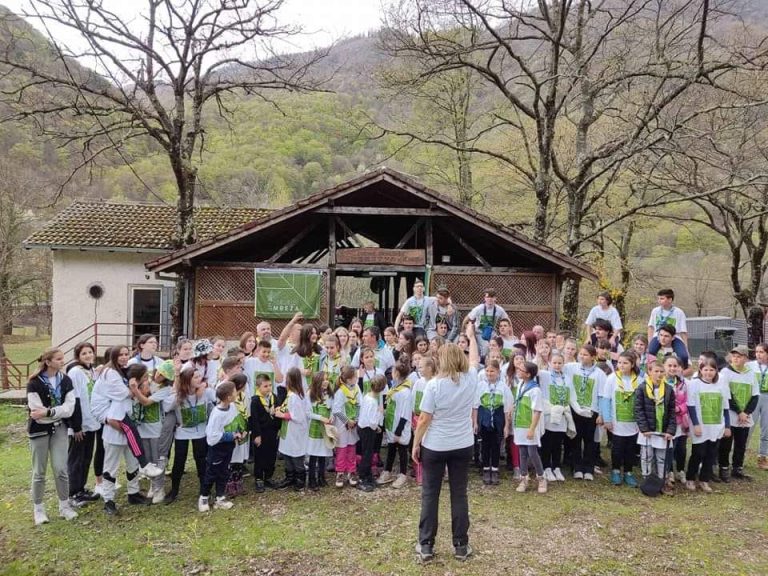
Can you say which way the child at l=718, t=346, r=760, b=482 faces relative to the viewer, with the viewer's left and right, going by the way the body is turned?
facing the viewer

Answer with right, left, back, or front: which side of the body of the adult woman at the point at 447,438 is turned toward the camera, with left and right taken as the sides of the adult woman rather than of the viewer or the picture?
back

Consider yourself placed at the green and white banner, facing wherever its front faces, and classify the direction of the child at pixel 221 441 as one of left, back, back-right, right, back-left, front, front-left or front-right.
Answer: front

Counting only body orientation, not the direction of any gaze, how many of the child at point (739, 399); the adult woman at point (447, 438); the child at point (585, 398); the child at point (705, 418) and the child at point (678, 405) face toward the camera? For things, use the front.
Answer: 4

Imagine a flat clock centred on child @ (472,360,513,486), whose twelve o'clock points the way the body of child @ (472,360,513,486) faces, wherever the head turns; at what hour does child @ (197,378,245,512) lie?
child @ (197,378,245,512) is roughly at 2 o'clock from child @ (472,360,513,486).

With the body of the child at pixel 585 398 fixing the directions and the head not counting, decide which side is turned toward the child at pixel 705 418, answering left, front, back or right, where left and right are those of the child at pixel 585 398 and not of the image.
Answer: left

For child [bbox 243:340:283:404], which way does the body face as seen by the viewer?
toward the camera

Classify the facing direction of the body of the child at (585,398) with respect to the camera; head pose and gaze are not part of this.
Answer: toward the camera

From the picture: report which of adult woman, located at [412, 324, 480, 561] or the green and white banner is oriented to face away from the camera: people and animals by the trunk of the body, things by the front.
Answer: the adult woman

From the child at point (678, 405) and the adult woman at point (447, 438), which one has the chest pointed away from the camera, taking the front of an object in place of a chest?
the adult woman

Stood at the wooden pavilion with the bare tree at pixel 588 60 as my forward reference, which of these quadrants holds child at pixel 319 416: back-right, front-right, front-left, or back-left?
back-right

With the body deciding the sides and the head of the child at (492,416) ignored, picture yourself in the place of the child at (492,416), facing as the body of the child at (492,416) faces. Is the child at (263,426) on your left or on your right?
on your right
